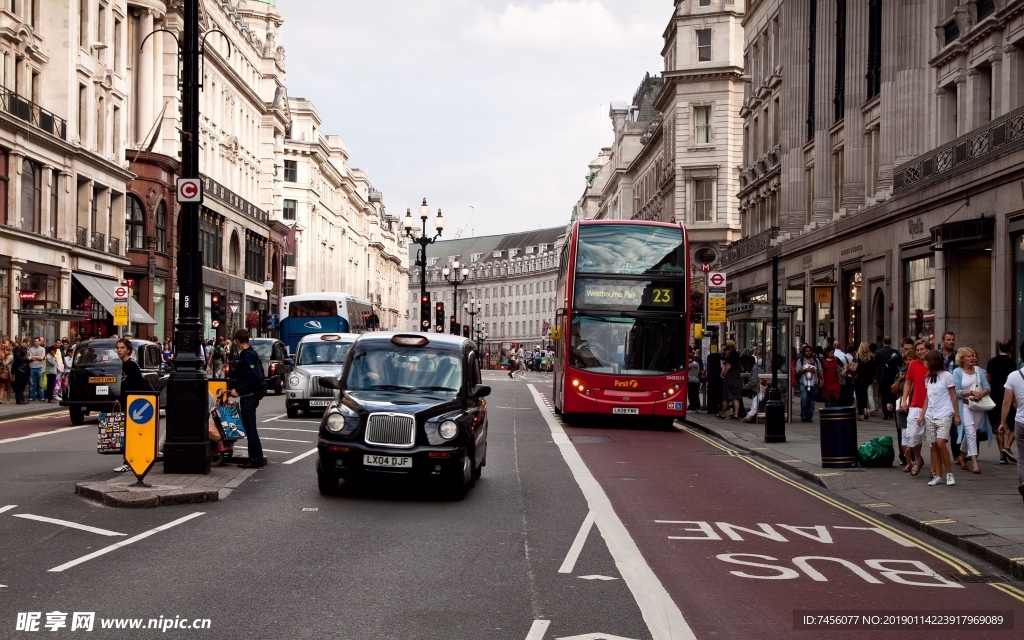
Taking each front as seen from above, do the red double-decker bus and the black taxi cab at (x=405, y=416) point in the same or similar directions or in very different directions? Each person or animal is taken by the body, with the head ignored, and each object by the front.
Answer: same or similar directions

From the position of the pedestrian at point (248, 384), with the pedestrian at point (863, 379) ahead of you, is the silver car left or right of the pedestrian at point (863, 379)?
left

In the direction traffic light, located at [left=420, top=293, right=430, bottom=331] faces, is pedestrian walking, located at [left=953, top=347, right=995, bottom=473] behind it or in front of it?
in front

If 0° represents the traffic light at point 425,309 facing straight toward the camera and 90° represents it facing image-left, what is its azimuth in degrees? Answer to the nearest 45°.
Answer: approximately 0°

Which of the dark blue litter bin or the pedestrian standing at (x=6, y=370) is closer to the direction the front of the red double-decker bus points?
the dark blue litter bin

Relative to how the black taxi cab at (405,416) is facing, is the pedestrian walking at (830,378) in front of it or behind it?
behind

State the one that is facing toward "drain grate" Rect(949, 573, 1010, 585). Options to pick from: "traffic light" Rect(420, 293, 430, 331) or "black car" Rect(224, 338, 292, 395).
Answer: the traffic light

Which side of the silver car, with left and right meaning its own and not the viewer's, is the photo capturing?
front

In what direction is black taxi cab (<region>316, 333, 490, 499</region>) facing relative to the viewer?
toward the camera

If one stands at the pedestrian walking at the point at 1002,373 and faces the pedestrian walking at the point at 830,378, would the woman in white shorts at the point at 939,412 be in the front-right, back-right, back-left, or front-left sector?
back-left

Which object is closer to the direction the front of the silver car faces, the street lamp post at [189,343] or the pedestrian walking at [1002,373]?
the street lamp post
